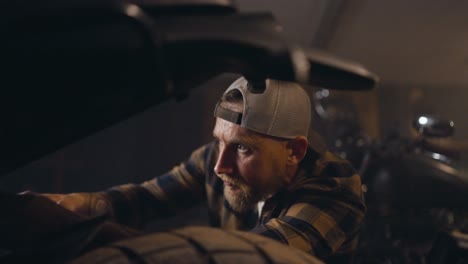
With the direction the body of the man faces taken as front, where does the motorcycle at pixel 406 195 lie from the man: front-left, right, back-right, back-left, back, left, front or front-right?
back

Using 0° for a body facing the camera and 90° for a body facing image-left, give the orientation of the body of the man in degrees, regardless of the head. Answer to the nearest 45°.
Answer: approximately 45°
